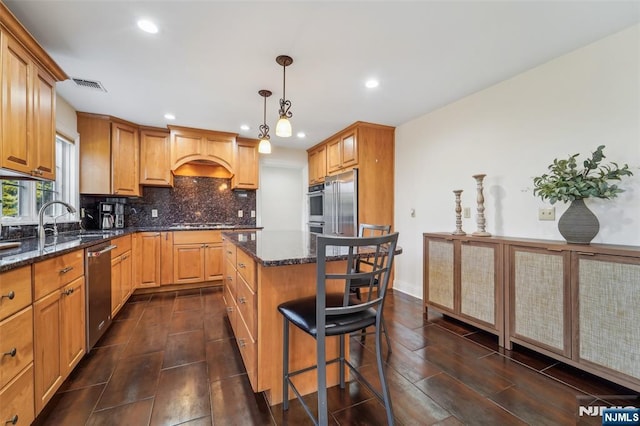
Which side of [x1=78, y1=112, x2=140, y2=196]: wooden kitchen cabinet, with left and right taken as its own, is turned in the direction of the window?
right

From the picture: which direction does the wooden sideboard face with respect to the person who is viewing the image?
facing the viewer and to the left of the viewer

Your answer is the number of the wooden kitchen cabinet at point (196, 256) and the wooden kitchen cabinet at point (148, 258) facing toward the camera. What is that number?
2

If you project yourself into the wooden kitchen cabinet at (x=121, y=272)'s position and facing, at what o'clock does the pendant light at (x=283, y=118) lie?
The pendant light is roughly at 2 o'clock from the wooden kitchen cabinet.

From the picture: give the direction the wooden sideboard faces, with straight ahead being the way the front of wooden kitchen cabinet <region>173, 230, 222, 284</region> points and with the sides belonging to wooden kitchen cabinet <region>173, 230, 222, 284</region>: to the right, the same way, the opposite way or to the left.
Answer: to the right

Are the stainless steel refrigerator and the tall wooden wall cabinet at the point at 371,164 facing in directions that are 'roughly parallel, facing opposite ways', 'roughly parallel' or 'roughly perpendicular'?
roughly parallel

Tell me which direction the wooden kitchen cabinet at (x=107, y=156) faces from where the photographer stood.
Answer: facing the viewer and to the right of the viewer

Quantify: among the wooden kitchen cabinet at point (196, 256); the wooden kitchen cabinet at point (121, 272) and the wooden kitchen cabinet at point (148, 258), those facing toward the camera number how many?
2

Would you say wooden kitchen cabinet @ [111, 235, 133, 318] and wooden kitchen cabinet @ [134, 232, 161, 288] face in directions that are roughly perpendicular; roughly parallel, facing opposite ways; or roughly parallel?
roughly perpendicular

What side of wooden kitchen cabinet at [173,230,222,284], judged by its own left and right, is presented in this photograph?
front

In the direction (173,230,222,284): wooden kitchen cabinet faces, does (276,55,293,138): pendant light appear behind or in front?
in front

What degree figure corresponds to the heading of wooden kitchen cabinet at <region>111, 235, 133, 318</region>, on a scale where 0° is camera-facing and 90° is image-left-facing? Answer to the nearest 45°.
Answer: approximately 270°

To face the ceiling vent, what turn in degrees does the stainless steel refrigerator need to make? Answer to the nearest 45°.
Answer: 0° — it already faces it

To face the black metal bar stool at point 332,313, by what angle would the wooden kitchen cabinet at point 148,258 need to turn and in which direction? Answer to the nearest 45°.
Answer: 0° — it already faces it

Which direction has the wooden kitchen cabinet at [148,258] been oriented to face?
toward the camera
